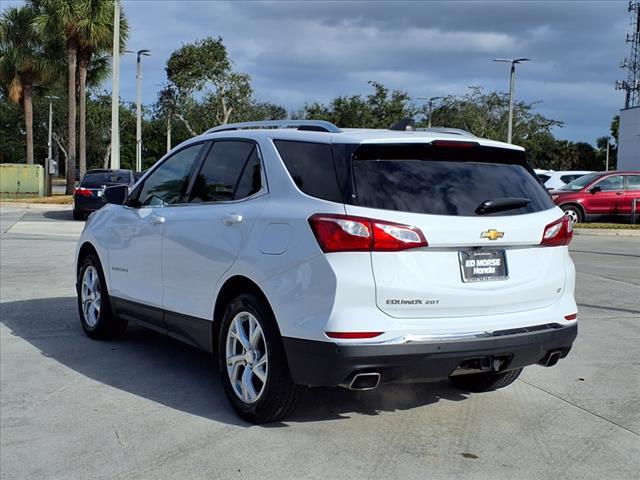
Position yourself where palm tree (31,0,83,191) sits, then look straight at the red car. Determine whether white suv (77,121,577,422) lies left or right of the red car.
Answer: right

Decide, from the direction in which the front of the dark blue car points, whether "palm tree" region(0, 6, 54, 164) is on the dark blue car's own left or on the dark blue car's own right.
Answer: on the dark blue car's own left

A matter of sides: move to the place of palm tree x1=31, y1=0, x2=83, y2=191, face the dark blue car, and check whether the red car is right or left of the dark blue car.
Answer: left

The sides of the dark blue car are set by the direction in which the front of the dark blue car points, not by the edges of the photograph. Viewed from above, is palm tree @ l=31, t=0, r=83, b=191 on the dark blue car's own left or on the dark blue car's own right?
on the dark blue car's own left

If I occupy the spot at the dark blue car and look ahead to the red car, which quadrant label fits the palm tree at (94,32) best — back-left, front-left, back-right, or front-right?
back-left

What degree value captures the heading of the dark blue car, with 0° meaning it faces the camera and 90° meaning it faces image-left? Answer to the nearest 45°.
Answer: approximately 225°

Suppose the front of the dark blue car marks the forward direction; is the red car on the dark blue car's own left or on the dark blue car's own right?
on the dark blue car's own right

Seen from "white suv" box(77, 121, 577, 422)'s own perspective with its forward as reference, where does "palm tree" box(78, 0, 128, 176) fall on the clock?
The palm tree is roughly at 1 o'clock from the white suv.

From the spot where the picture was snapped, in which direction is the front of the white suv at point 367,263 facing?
facing away from the viewer and to the left of the viewer

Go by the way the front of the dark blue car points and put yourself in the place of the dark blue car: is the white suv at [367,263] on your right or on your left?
on your right
